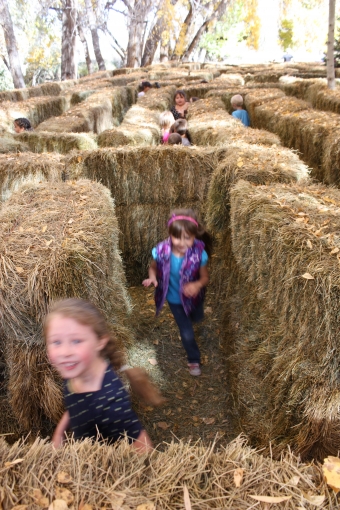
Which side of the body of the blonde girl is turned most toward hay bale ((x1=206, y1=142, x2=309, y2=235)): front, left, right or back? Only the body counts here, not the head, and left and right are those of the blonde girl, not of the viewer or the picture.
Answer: back

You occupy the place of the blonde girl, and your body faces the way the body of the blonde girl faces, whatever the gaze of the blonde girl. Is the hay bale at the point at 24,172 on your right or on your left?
on your right

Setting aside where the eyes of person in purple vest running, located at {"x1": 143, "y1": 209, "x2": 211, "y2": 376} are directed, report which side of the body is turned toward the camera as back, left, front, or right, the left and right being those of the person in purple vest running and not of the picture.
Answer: front

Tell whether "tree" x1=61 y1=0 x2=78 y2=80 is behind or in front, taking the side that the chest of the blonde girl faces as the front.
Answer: behind

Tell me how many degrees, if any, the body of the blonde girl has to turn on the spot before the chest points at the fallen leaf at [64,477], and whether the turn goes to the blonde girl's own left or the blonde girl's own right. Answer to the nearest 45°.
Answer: approximately 45° to the blonde girl's own left

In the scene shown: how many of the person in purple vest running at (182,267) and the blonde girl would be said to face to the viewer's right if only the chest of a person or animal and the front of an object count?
0

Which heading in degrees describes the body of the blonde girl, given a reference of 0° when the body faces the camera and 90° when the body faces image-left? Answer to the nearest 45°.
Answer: approximately 45°

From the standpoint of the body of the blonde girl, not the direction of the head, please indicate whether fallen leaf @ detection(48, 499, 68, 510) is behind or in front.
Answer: in front

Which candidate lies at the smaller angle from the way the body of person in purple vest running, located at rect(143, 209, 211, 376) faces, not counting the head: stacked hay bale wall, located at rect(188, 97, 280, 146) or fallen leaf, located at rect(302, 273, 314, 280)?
the fallen leaf

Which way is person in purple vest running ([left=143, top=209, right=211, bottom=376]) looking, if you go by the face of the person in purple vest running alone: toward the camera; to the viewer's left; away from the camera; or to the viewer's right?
toward the camera

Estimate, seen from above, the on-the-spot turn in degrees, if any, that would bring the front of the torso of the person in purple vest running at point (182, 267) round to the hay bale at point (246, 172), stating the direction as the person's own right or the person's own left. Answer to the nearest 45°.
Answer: approximately 135° to the person's own left

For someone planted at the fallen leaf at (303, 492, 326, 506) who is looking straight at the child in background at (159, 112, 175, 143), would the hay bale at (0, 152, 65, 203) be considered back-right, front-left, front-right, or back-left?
front-left

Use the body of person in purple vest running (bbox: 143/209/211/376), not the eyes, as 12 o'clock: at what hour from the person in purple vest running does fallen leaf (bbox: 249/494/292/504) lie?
The fallen leaf is roughly at 12 o'clock from the person in purple vest running.

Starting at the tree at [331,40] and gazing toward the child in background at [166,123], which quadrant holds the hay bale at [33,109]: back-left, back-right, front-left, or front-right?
front-right

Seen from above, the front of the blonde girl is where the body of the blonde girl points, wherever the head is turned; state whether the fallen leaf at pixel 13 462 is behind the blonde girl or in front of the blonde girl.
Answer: in front

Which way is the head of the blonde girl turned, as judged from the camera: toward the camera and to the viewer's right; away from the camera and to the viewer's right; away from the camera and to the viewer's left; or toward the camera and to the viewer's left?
toward the camera and to the viewer's left

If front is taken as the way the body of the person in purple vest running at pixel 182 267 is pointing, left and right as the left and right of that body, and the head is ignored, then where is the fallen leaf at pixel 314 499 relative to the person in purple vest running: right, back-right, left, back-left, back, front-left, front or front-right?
front
